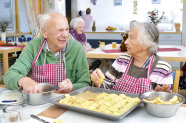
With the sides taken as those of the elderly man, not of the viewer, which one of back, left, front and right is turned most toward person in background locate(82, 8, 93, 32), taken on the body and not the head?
back

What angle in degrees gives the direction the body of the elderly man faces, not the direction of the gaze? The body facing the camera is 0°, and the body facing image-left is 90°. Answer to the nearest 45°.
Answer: approximately 0°

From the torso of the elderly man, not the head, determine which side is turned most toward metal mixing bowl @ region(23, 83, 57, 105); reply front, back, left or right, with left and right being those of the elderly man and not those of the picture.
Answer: front

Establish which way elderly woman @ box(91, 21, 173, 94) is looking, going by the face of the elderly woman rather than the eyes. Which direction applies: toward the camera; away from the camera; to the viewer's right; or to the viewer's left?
to the viewer's left
